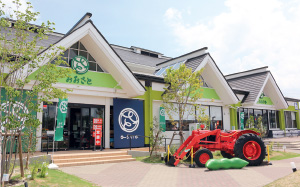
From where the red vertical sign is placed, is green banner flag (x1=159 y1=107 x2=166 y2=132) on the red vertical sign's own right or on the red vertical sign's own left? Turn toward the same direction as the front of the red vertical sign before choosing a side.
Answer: on the red vertical sign's own left

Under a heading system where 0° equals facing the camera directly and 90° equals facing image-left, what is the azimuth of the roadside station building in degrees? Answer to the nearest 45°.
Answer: approximately 315°

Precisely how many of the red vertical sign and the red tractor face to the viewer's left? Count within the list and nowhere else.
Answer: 1

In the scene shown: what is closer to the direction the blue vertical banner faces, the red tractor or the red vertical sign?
the red tractor

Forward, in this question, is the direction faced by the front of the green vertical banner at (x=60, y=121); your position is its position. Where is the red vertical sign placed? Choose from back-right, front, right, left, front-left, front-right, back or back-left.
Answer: back-left

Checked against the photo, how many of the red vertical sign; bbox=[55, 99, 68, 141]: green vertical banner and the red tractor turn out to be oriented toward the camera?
2

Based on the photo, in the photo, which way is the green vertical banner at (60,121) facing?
toward the camera

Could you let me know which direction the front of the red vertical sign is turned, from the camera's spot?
facing the viewer

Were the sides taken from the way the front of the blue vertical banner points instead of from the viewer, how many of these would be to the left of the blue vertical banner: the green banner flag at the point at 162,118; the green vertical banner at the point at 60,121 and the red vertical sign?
1

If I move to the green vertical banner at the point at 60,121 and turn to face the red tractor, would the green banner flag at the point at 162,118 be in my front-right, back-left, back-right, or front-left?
front-left

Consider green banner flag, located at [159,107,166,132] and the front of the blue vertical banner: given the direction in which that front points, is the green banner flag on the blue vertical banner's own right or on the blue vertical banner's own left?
on the blue vertical banner's own left

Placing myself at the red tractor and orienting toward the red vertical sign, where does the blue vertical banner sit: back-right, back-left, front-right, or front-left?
front-right

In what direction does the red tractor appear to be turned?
to the viewer's left

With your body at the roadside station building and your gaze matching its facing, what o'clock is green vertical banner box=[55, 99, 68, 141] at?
The green vertical banner is roughly at 2 o'clock from the roadside station building.

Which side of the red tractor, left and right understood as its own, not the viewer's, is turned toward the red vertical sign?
front

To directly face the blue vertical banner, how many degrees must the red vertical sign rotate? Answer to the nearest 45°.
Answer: approximately 135° to its left

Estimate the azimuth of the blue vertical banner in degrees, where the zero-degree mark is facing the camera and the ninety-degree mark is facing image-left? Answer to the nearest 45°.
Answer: approximately 315°
